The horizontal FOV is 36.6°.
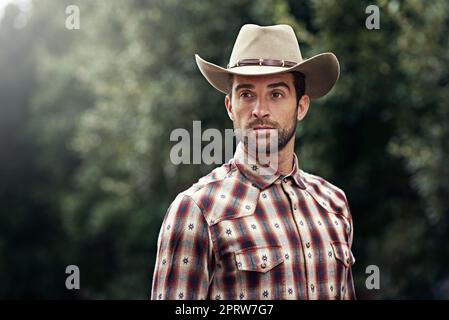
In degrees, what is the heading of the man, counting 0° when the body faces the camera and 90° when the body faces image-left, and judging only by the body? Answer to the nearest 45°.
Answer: approximately 315°

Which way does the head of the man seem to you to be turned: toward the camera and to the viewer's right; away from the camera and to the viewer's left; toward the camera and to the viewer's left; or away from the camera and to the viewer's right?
toward the camera and to the viewer's left
